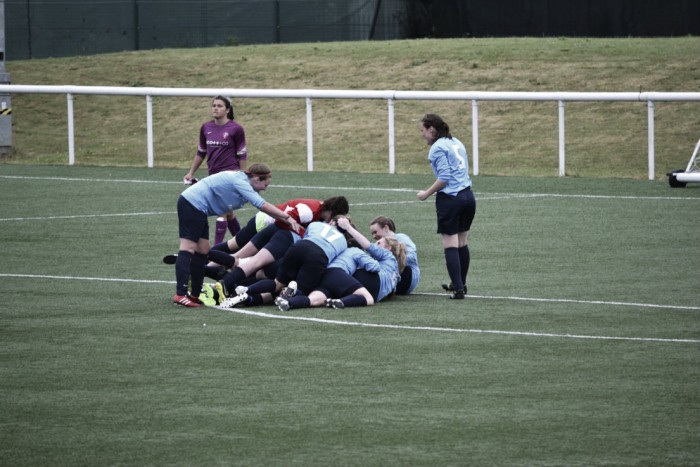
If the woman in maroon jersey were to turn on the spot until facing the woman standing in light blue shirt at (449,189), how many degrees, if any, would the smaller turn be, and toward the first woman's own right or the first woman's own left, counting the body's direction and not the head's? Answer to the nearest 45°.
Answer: approximately 90° to the first woman's own left

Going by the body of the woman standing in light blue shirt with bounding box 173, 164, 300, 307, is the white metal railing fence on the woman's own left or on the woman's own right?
on the woman's own left

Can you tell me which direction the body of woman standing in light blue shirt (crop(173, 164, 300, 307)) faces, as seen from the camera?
to the viewer's right

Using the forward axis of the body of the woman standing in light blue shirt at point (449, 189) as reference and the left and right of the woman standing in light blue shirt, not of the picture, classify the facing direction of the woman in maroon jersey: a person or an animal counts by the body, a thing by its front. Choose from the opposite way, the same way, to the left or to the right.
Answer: to the left

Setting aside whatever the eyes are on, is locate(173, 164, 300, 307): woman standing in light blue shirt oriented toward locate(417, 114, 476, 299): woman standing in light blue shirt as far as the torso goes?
yes

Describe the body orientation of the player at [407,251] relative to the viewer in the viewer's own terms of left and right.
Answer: facing to the left of the viewer

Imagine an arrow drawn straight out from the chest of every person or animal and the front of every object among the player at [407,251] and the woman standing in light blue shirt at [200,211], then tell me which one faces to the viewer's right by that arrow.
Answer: the woman standing in light blue shirt

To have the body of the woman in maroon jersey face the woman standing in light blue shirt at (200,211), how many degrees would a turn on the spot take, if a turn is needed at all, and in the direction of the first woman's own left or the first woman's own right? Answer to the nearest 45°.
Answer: approximately 45° to the first woman's own left

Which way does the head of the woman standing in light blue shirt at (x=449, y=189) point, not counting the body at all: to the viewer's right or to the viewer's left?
to the viewer's left

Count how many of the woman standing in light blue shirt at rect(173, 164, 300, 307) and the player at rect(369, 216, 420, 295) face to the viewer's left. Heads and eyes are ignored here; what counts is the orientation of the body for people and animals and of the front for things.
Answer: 1

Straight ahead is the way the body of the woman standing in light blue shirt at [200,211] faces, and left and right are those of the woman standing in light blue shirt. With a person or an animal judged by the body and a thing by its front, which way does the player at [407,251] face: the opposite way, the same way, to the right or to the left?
the opposite way
